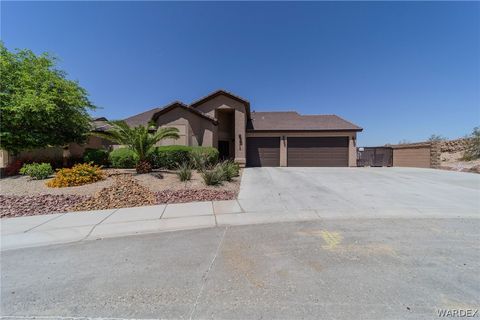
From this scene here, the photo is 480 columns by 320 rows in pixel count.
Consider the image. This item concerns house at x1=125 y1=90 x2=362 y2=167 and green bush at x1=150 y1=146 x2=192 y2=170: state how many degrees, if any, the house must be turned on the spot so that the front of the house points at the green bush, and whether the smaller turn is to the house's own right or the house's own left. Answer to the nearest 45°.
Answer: approximately 45° to the house's own right

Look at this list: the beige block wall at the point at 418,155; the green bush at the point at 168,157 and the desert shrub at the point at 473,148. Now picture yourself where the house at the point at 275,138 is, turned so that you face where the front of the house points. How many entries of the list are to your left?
2

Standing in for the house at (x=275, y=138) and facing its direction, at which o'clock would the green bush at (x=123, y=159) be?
The green bush is roughly at 2 o'clock from the house.

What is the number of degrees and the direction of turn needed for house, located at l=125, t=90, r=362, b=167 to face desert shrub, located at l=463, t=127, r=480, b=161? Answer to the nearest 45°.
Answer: approximately 90° to its left

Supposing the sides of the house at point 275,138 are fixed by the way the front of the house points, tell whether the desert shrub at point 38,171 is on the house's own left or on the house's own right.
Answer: on the house's own right

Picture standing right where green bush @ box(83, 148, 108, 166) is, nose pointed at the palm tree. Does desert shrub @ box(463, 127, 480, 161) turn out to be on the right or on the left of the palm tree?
left

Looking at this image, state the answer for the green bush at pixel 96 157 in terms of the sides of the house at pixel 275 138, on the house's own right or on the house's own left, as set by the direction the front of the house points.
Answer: on the house's own right

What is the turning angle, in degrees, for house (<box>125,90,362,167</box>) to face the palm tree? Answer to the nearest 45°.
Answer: approximately 45° to its right

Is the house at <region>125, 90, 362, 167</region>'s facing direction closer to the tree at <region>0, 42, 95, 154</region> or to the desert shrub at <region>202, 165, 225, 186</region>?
the desert shrub

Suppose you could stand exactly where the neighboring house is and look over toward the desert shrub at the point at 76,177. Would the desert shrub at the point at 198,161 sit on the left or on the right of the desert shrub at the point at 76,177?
left

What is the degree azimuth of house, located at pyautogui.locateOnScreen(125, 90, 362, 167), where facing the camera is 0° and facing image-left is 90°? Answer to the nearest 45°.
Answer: approximately 0°

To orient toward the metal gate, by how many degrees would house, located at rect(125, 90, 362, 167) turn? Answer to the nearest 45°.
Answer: approximately 90° to its left

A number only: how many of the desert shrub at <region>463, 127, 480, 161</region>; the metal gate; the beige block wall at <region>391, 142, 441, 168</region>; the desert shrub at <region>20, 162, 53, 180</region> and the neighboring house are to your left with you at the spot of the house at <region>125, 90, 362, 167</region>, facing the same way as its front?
3
